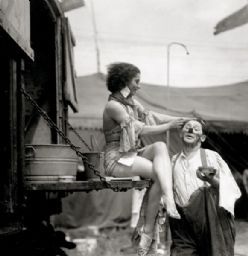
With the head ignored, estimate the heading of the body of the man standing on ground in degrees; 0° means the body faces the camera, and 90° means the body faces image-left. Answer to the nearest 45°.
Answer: approximately 45°

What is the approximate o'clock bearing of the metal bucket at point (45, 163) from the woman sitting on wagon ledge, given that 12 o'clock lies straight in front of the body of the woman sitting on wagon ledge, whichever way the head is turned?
The metal bucket is roughly at 5 o'clock from the woman sitting on wagon ledge.

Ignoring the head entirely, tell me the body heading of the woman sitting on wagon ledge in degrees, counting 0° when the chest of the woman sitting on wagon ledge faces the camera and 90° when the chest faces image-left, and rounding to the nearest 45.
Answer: approximately 270°

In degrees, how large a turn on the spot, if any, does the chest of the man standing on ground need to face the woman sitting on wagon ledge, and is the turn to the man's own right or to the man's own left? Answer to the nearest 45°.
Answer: approximately 45° to the man's own right

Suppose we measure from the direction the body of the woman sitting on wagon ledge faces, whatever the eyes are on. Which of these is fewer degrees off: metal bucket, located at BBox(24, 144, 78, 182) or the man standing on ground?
the man standing on ground

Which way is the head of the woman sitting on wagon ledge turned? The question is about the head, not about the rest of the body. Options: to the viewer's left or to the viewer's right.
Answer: to the viewer's right

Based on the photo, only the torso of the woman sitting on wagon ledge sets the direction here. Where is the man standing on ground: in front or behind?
in front

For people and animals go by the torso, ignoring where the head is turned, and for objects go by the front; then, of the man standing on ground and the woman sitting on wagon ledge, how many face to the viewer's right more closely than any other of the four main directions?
1

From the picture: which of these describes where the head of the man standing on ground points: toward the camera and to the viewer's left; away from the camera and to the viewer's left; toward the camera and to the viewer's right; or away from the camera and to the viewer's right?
toward the camera and to the viewer's left
